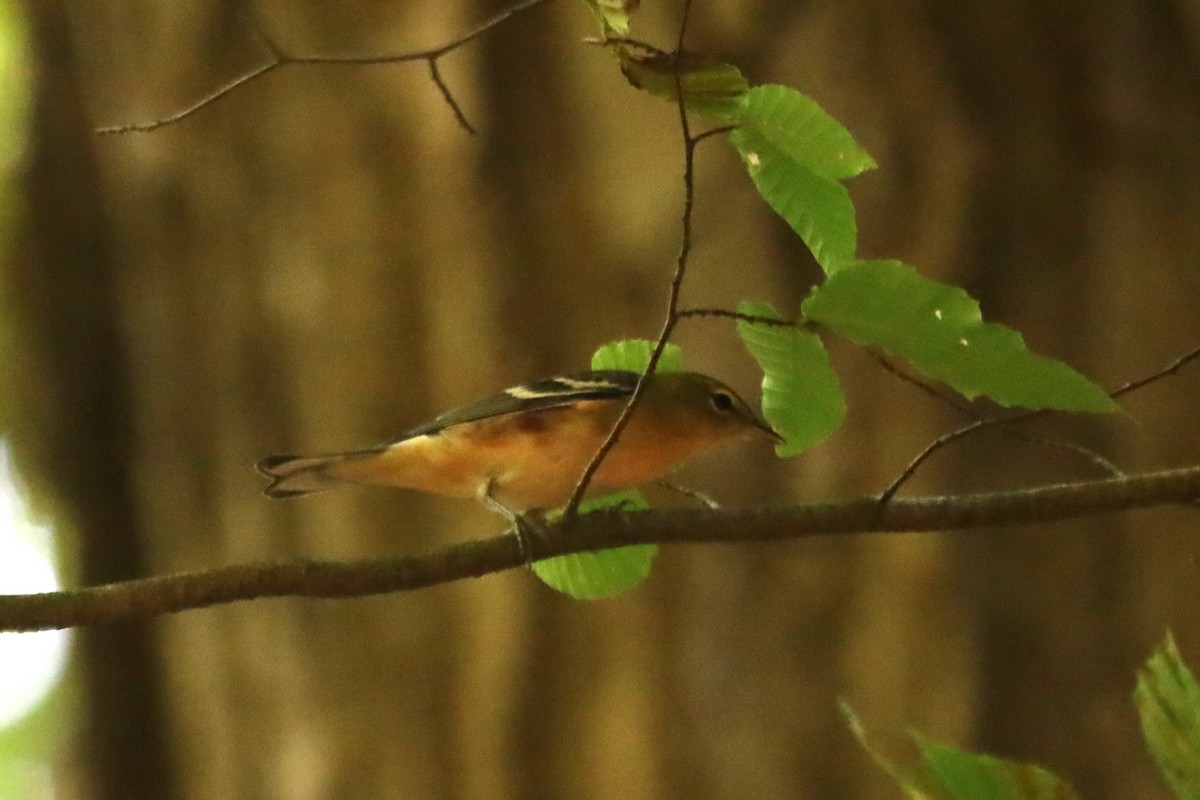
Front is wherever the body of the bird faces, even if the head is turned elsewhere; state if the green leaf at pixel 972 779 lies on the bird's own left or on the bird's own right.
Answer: on the bird's own right

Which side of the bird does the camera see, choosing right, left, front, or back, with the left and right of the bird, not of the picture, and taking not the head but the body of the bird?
right
